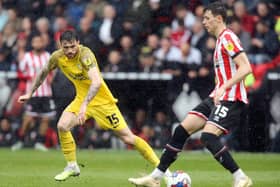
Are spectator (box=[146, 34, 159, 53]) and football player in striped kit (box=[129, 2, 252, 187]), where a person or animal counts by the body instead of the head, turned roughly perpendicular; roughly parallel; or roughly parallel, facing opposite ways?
roughly perpendicular

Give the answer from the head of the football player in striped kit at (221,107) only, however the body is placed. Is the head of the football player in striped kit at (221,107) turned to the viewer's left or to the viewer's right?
to the viewer's left

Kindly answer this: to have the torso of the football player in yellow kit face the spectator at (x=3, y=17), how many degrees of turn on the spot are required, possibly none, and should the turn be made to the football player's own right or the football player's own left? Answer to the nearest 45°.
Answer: approximately 135° to the football player's own right

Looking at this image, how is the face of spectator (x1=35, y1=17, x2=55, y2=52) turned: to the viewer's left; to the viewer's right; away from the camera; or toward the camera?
toward the camera

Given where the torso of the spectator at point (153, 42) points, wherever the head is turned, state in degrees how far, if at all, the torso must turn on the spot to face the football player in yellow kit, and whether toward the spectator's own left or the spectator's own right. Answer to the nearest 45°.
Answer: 0° — they already face them

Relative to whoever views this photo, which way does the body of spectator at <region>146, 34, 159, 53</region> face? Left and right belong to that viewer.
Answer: facing the viewer

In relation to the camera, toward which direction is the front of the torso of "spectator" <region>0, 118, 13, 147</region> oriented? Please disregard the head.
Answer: toward the camera

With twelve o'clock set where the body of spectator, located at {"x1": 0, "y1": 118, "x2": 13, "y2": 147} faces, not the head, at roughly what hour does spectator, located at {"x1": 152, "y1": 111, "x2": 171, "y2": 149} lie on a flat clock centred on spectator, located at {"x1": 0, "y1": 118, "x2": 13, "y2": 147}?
spectator, located at {"x1": 152, "y1": 111, "x2": 171, "y2": 149} is roughly at 10 o'clock from spectator, located at {"x1": 0, "y1": 118, "x2": 13, "y2": 147}.

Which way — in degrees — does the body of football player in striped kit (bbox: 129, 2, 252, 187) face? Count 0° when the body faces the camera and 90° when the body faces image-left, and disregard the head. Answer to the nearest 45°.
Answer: approximately 90°

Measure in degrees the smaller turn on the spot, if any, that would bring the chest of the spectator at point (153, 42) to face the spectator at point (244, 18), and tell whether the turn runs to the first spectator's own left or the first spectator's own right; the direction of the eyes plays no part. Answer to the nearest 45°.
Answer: approximately 90° to the first spectator's own left

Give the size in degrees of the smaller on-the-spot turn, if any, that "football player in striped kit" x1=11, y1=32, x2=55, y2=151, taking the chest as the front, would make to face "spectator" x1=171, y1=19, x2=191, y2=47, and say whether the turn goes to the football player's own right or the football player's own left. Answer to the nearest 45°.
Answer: approximately 180°
